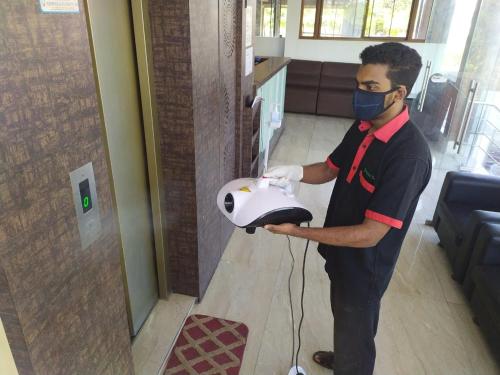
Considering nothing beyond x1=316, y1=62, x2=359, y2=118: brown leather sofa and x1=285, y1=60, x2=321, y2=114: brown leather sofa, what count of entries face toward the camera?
2

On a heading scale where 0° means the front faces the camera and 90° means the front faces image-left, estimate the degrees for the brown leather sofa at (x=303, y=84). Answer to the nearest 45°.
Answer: approximately 0°

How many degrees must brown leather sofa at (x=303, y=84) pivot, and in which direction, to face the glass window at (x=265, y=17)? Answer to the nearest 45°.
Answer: approximately 135° to its right

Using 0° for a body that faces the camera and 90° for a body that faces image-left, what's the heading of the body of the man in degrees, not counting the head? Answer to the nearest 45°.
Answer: approximately 45°

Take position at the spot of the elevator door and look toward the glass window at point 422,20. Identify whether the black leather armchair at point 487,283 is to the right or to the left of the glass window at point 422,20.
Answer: right

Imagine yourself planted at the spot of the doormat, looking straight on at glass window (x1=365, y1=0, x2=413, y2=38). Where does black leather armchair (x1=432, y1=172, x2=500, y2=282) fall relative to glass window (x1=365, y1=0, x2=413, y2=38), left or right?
right

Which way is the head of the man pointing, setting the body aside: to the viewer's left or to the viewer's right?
to the viewer's left

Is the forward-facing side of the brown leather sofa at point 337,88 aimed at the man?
yes

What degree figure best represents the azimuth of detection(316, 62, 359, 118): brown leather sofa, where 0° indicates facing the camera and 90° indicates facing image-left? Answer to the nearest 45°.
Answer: approximately 0°
